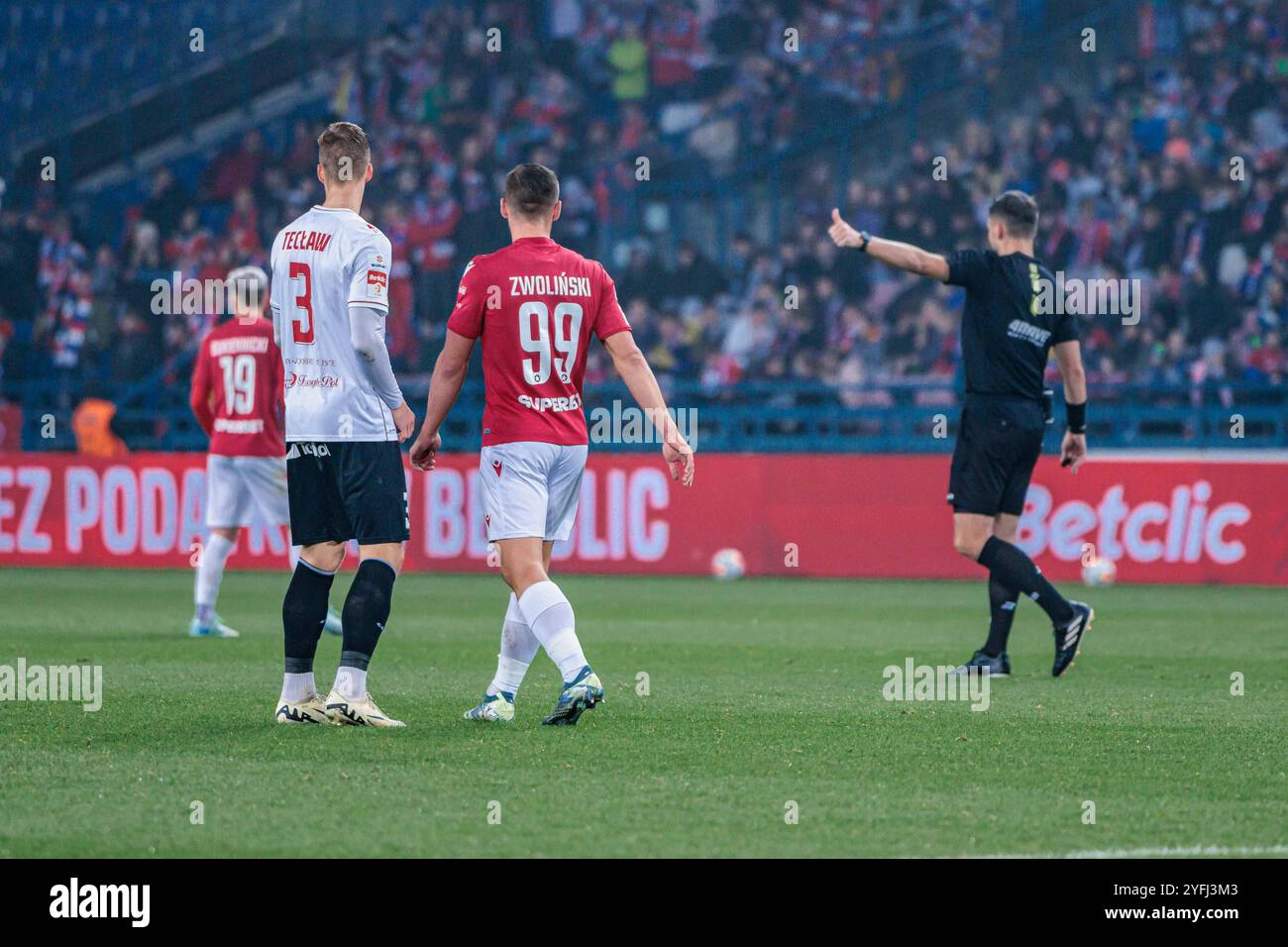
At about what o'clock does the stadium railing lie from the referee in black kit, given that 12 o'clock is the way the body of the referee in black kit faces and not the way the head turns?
The stadium railing is roughly at 1 o'clock from the referee in black kit.

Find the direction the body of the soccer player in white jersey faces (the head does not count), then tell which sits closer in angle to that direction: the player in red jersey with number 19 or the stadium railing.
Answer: the stadium railing

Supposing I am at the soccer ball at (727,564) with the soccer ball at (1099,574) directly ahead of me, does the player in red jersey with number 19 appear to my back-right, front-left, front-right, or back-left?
back-right

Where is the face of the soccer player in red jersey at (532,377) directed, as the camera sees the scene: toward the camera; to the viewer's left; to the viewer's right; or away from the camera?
away from the camera

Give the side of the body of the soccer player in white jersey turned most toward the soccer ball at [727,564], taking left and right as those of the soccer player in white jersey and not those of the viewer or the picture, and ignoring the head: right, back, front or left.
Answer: front

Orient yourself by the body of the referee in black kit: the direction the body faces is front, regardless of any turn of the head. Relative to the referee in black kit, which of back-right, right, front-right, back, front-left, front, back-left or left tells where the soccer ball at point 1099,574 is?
front-right

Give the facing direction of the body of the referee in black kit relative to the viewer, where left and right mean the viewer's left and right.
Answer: facing away from the viewer and to the left of the viewer

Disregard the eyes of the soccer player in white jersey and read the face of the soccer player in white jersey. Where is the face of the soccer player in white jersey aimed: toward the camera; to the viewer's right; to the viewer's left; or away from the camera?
away from the camera

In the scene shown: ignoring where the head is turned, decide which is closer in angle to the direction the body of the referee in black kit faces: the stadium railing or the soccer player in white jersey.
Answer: the stadium railing

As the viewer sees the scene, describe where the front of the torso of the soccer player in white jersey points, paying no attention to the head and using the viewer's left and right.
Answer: facing away from the viewer and to the right of the viewer

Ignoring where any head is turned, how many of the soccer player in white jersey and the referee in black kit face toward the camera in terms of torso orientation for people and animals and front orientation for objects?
0

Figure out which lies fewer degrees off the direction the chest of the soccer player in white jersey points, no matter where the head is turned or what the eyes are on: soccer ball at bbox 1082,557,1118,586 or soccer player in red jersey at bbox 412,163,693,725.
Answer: the soccer ball

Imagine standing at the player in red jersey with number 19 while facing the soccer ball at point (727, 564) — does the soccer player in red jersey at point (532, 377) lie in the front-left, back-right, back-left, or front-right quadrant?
back-right

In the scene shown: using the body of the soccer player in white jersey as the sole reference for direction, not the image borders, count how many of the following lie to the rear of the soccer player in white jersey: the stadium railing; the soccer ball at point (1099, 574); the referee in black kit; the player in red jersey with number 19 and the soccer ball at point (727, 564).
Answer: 0

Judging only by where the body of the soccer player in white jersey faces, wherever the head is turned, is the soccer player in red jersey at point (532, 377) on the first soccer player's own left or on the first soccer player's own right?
on the first soccer player's own right

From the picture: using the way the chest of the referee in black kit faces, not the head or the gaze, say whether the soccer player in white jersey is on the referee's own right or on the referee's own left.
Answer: on the referee's own left

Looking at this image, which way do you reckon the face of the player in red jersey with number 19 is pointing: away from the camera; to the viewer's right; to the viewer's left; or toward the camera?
away from the camera

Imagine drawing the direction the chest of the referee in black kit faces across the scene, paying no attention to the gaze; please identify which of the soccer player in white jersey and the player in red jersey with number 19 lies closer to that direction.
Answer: the player in red jersey with number 19

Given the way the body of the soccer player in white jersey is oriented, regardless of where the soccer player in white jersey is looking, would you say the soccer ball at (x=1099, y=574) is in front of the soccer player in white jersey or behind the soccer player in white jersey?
in front

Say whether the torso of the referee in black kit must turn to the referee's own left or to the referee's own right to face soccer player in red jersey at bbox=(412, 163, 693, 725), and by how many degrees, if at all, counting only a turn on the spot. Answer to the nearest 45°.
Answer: approximately 90° to the referee's own left
